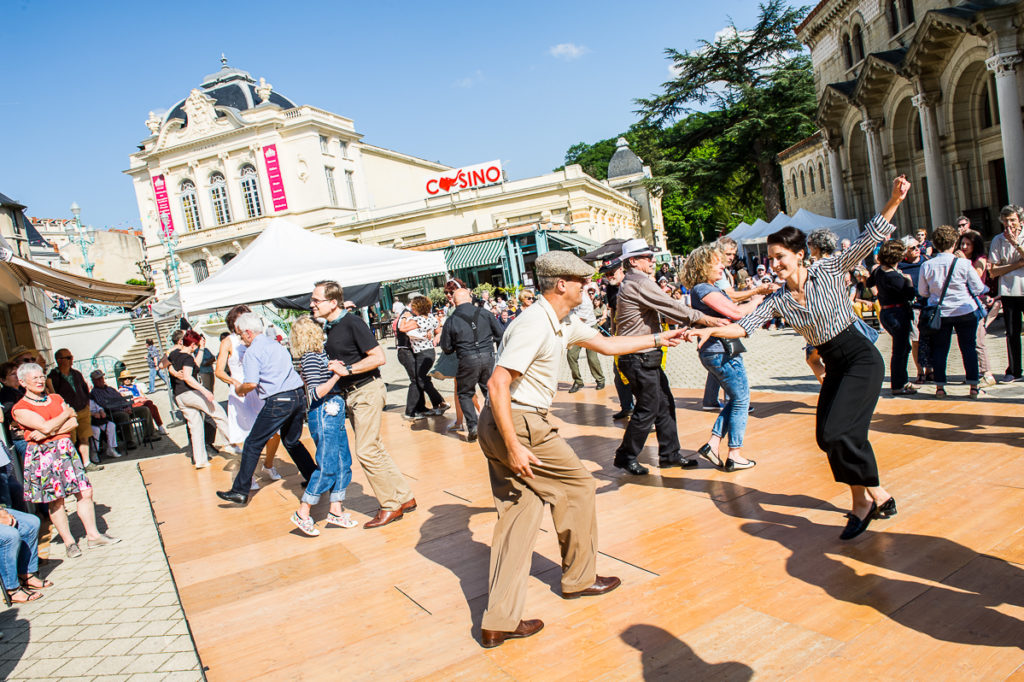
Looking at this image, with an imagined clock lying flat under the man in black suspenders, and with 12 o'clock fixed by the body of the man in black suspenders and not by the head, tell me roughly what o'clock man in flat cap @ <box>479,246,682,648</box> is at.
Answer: The man in flat cap is roughly at 6 o'clock from the man in black suspenders.

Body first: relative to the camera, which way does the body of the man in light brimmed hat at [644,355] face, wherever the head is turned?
to the viewer's right

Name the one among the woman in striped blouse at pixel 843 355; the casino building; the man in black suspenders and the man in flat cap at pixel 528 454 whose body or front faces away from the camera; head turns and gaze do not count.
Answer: the man in black suspenders

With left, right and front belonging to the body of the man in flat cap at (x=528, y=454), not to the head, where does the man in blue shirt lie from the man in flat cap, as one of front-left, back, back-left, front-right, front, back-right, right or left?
back-left

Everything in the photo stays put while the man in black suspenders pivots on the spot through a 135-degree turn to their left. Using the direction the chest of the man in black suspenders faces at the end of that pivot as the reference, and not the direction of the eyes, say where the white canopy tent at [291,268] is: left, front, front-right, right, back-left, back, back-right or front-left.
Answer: right

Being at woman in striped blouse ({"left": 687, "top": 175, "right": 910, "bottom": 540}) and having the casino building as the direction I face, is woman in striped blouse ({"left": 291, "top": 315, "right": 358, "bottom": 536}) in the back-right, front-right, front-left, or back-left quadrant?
front-left

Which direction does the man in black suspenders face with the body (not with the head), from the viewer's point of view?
away from the camera

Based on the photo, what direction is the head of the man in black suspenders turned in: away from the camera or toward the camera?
away from the camera

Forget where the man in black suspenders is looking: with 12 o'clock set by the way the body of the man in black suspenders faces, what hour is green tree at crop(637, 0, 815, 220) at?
The green tree is roughly at 1 o'clock from the man in black suspenders.

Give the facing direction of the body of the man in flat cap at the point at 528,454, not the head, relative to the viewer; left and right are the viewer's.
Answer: facing to the right of the viewer

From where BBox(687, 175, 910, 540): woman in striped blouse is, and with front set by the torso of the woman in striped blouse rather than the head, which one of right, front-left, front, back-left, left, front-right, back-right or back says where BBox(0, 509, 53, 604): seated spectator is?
front-right

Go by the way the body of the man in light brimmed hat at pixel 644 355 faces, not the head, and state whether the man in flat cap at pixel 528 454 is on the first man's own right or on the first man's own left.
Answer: on the first man's own right

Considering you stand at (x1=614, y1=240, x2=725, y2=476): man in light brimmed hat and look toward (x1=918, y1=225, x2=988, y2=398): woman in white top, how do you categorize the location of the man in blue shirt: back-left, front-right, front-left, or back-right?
back-left
